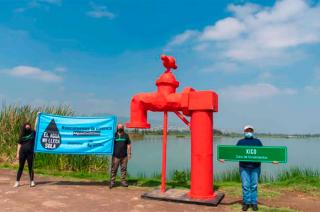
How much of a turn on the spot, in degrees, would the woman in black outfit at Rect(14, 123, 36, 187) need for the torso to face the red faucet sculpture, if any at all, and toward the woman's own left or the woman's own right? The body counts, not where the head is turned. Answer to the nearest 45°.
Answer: approximately 45° to the woman's own left

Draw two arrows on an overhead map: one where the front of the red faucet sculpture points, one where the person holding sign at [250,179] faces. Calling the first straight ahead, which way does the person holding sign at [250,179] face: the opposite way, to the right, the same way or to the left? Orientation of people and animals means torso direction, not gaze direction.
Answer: to the left

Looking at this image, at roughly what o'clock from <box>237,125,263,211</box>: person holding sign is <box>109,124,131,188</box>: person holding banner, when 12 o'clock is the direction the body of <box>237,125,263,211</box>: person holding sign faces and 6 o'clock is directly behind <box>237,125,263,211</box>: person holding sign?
<box>109,124,131,188</box>: person holding banner is roughly at 4 o'clock from <box>237,125,263,211</box>: person holding sign.

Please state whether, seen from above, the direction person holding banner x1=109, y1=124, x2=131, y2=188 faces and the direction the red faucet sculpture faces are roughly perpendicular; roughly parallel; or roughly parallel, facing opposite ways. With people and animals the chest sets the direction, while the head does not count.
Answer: roughly perpendicular

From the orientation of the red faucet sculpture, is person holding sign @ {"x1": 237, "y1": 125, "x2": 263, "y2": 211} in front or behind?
behind

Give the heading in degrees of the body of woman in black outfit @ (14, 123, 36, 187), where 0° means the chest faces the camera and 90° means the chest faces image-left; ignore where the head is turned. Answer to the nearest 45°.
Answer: approximately 0°

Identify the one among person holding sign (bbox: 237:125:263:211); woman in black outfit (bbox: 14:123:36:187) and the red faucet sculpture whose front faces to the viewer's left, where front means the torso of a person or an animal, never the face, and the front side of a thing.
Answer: the red faucet sculpture

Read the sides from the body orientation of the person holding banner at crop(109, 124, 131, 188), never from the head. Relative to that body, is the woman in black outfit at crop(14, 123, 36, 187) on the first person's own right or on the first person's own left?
on the first person's own right

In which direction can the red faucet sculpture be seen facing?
to the viewer's left

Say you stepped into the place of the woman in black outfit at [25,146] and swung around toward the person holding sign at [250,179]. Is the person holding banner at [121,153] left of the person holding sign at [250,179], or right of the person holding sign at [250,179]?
left

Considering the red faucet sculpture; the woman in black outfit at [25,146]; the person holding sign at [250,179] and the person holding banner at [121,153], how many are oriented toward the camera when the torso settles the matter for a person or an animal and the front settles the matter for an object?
3

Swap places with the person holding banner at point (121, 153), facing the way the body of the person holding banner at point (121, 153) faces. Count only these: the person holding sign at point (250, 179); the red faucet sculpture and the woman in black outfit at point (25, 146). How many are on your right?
1

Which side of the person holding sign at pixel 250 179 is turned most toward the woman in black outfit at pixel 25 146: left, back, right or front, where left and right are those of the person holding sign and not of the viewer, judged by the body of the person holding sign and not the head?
right

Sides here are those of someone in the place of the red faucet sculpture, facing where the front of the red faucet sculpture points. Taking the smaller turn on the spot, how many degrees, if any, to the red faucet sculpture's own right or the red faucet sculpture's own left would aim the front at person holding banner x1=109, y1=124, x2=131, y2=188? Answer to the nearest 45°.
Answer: approximately 45° to the red faucet sculpture's own right

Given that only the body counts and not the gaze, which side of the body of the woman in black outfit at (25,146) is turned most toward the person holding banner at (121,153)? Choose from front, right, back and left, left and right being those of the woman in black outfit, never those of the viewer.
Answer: left
